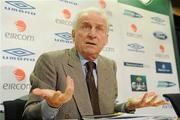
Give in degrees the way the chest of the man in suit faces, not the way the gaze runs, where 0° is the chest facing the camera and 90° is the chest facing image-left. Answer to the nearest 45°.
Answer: approximately 315°
